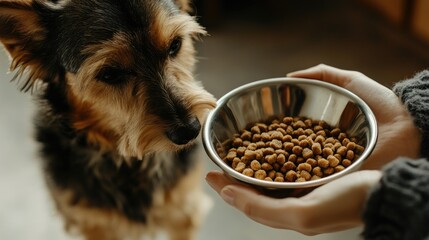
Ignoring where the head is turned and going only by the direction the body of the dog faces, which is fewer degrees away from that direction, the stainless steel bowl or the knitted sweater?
the knitted sweater

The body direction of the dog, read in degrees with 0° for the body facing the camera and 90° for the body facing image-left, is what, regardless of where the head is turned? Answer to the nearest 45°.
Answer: approximately 315°

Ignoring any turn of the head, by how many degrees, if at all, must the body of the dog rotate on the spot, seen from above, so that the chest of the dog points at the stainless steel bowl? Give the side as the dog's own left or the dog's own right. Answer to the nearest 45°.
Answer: approximately 45° to the dog's own left
